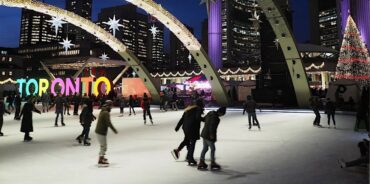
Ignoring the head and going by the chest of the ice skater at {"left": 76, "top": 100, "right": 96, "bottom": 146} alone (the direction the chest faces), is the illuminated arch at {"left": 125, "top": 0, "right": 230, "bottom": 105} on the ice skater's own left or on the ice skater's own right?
on the ice skater's own left

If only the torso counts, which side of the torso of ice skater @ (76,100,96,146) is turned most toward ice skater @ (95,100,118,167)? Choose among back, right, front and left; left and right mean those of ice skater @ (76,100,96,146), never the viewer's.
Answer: right

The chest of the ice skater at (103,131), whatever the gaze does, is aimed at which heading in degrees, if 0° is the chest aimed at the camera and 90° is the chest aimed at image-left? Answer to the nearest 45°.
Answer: approximately 270°

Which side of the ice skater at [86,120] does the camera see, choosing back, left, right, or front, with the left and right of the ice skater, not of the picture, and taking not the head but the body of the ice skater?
right

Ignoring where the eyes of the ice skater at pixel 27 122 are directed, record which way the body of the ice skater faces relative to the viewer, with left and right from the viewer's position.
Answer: facing to the right of the viewer

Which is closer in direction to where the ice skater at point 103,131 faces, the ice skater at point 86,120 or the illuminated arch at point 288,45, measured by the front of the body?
the illuminated arch
